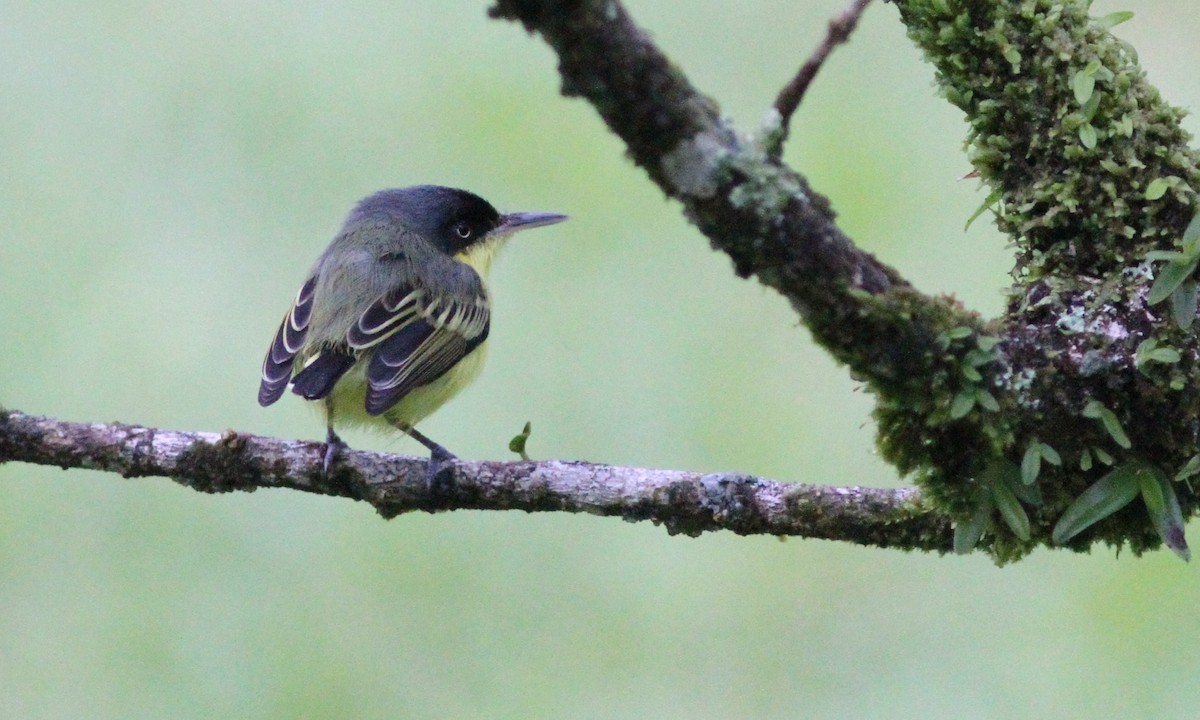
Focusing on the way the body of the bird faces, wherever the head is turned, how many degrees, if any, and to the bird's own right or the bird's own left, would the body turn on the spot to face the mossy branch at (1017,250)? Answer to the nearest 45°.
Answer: approximately 90° to the bird's own right

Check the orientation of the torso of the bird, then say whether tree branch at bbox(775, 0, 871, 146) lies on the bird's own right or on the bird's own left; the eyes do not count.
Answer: on the bird's own right

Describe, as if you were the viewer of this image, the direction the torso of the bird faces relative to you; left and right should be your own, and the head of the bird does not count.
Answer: facing away from the viewer and to the right of the viewer
